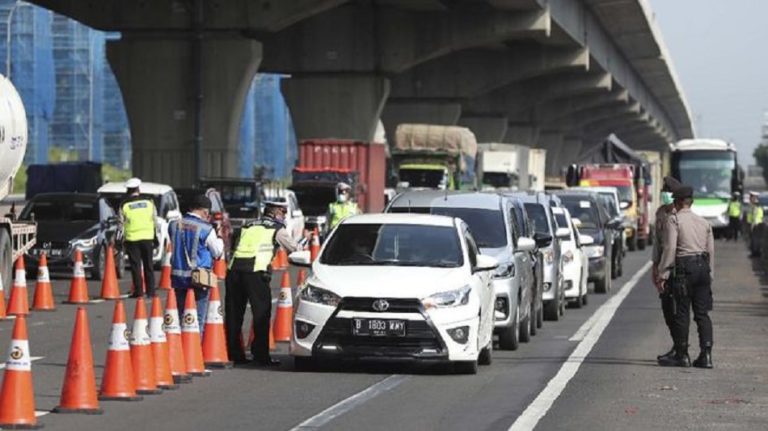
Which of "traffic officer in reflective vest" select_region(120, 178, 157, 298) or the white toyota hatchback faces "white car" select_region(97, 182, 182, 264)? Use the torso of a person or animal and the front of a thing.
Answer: the traffic officer in reflective vest

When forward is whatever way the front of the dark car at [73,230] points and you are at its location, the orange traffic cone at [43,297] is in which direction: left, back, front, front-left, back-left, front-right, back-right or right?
front-left

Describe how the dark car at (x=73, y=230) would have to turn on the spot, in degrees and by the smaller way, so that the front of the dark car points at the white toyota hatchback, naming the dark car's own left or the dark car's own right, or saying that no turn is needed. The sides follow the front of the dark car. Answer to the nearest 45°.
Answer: approximately 45° to the dark car's own left

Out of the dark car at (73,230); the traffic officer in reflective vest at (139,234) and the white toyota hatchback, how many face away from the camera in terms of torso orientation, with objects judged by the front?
1

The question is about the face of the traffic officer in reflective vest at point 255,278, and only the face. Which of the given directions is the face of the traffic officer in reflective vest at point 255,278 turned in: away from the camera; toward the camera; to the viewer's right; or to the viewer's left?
to the viewer's right

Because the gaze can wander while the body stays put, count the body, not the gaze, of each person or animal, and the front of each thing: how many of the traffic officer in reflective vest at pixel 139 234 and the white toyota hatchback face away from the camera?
1

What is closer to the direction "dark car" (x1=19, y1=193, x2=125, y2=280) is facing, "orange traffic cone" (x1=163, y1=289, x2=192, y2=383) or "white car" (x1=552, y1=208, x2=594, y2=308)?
the orange traffic cone

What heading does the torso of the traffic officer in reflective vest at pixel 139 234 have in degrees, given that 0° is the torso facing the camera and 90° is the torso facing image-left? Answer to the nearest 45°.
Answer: approximately 180°

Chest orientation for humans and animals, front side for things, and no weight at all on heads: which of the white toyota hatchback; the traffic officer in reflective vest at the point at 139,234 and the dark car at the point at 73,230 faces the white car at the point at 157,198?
the traffic officer in reflective vest

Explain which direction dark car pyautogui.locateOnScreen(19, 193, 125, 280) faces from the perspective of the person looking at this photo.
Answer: facing the viewer and to the left of the viewer

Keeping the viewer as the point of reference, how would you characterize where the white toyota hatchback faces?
facing the viewer

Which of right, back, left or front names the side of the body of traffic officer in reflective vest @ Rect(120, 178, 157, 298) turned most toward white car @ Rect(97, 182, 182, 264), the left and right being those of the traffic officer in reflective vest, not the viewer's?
front

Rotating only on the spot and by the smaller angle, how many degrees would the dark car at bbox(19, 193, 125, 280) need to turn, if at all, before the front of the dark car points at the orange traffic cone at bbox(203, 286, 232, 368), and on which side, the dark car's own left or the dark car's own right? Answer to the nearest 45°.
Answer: approximately 45° to the dark car's own left
